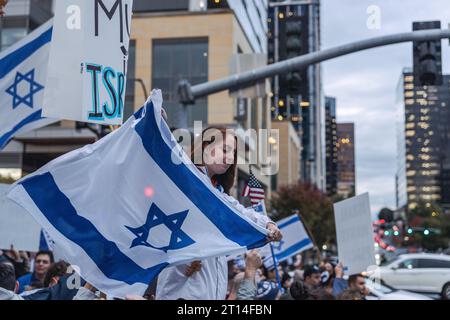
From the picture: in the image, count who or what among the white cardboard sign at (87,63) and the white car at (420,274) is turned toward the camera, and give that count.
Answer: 1

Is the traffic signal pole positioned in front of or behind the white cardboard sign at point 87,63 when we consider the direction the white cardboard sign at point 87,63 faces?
behind

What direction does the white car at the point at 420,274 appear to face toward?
to the viewer's left

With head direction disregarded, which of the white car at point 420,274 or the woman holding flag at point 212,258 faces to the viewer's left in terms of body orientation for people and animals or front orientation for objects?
the white car

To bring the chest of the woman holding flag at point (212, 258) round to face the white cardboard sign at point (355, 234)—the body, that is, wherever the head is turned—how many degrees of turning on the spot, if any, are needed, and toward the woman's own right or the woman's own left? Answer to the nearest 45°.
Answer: approximately 90° to the woman's own left

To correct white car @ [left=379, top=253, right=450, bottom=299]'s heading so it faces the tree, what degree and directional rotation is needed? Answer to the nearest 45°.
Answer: approximately 90° to its right

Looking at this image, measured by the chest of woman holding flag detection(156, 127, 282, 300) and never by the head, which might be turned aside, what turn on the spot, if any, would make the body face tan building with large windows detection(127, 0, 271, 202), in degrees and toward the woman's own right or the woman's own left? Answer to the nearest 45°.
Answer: approximately 135° to the woman's own left

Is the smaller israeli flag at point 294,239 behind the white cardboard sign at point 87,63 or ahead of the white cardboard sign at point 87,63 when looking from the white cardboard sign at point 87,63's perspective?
behind
